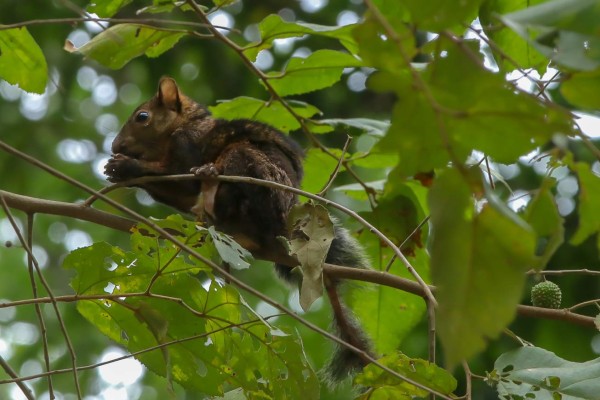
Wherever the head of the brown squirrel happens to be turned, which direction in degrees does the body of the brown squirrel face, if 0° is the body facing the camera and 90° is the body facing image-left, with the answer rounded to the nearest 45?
approximately 90°

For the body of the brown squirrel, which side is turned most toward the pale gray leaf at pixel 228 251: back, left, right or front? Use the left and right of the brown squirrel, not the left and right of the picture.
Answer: left

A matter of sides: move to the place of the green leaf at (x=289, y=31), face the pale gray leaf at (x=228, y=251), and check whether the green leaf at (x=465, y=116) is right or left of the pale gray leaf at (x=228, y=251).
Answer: left

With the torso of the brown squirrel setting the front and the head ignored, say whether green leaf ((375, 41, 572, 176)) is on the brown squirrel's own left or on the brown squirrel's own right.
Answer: on the brown squirrel's own left
